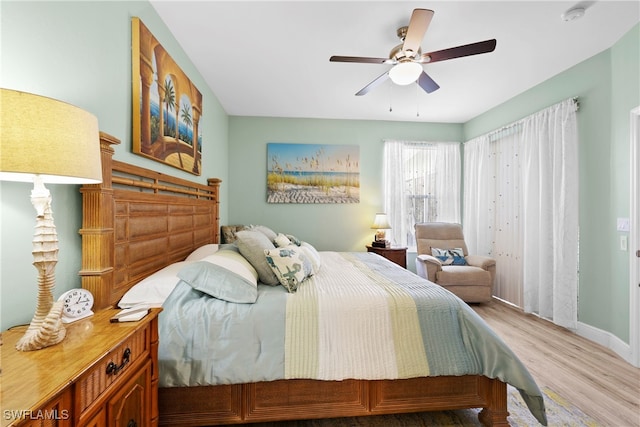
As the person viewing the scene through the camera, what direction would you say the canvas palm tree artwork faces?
facing the viewer and to the right of the viewer

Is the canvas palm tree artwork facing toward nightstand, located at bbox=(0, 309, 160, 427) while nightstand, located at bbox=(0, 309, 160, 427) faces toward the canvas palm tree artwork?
no

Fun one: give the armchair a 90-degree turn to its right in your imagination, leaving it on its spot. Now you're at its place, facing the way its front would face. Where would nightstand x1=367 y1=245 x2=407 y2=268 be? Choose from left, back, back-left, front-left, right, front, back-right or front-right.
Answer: front-right

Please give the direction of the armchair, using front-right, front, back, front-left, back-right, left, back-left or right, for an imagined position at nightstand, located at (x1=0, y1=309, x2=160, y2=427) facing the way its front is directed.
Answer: front-left

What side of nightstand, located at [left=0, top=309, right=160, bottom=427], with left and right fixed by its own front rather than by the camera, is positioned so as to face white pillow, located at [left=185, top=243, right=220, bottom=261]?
left

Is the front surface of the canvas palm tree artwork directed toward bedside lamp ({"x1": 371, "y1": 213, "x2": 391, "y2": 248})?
no

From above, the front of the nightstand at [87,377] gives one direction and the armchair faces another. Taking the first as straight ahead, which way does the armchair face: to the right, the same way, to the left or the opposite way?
to the right

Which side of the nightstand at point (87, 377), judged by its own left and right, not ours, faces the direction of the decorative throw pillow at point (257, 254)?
left

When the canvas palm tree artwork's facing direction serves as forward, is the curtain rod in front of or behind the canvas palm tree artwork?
in front

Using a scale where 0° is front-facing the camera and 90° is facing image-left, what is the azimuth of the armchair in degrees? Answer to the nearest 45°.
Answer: approximately 315°

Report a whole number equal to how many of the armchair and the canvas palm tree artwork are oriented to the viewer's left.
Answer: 0

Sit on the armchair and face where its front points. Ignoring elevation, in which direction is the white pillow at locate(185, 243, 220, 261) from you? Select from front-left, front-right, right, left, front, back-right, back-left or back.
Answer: right

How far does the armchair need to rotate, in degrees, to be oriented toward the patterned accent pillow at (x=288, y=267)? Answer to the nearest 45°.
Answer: approximately 90° to its right

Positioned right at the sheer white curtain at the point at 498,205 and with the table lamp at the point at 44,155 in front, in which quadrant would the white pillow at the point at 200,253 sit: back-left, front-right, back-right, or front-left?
front-right

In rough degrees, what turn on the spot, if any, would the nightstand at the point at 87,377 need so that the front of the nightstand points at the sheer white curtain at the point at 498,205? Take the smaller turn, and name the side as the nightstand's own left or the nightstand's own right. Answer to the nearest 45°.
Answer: approximately 45° to the nightstand's own left

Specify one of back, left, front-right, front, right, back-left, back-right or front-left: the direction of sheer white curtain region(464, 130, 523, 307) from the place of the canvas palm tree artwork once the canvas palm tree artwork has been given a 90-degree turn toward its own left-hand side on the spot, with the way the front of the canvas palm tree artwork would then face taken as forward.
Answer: front-right

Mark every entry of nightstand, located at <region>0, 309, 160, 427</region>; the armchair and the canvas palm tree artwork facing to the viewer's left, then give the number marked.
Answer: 0

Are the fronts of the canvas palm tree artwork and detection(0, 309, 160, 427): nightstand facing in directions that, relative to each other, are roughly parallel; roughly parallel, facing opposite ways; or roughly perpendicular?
roughly parallel

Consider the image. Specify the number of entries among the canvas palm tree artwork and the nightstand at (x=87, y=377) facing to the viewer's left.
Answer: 0
